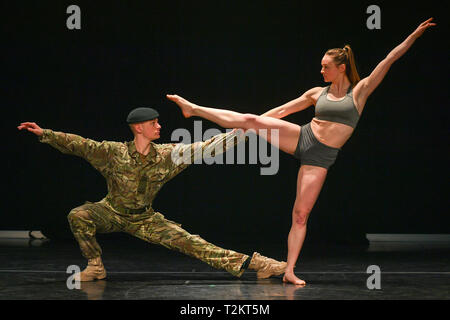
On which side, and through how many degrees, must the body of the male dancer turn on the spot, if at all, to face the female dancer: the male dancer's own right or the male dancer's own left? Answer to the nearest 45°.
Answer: approximately 90° to the male dancer's own left

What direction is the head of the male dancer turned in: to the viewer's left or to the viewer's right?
to the viewer's right

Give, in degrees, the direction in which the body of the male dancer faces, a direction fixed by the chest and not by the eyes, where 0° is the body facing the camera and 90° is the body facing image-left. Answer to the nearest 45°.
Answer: approximately 0°

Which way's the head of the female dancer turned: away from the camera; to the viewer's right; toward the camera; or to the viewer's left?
to the viewer's left
